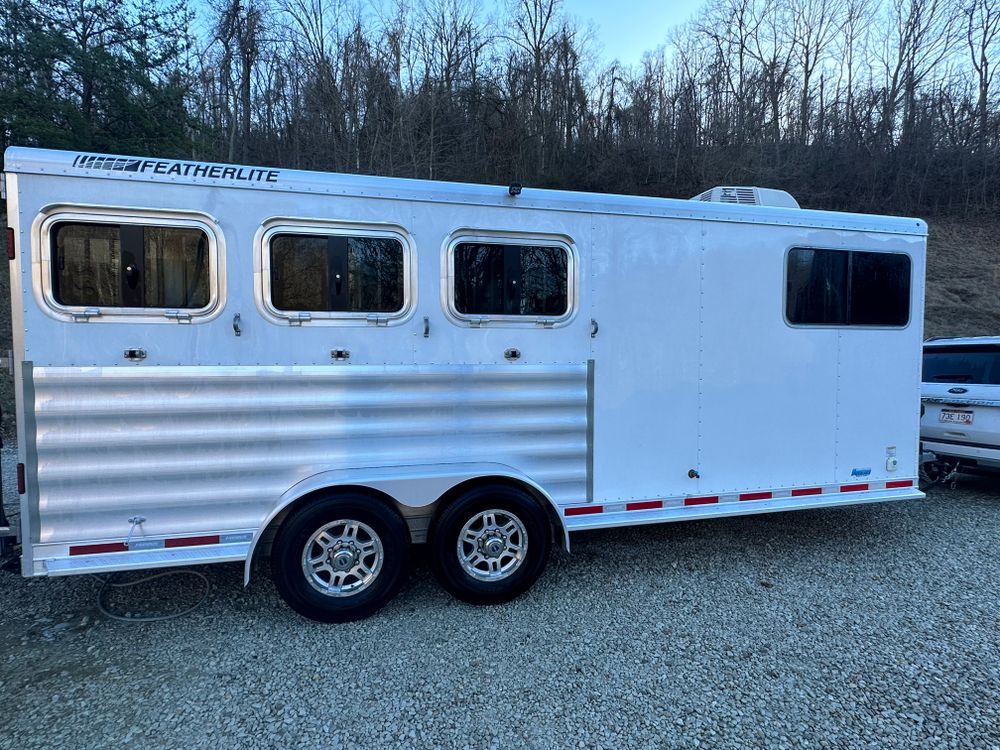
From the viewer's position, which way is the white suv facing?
facing away from the viewer and to the right of the viewer

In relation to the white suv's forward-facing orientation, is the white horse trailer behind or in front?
behind
